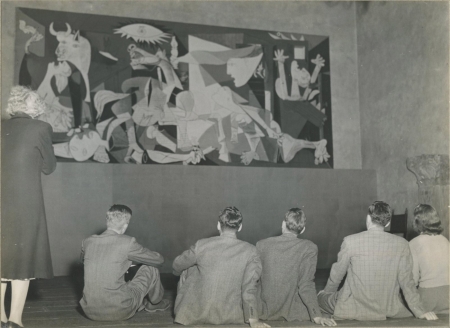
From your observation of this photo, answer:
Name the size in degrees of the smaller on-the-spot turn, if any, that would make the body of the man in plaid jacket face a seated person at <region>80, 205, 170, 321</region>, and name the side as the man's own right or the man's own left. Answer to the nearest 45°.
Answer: approximately 90° to the man's own left

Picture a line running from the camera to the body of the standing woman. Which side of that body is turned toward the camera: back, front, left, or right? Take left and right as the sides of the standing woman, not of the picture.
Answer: back

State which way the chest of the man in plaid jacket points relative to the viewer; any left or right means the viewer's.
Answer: facing away from the viewer

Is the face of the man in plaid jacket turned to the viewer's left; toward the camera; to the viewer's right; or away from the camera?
away from the camera

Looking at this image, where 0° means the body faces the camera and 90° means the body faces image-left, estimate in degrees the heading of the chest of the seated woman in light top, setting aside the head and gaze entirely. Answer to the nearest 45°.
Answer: approximately 180°

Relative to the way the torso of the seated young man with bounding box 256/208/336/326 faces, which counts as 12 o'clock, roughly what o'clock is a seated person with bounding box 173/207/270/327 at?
A seated person is roughly at 8 o'clock from the seated young man.

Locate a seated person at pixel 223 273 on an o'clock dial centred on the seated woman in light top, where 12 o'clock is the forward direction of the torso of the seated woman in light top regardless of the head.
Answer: A seated person is roughly at 8 o'clock from the seated woman in light top.

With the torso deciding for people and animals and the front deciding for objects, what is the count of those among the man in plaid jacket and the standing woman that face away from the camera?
2

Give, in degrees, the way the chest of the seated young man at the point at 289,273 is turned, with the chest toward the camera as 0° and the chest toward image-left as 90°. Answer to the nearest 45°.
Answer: approximately 180°

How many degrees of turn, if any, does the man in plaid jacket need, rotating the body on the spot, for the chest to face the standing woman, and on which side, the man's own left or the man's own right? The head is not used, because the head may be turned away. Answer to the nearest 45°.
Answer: approximately 135° to the man's own left

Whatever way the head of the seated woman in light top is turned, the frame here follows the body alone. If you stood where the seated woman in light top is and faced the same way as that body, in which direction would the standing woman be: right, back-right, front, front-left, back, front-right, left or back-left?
back-left

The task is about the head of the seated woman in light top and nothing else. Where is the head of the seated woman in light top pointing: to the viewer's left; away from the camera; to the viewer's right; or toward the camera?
away from the camera
